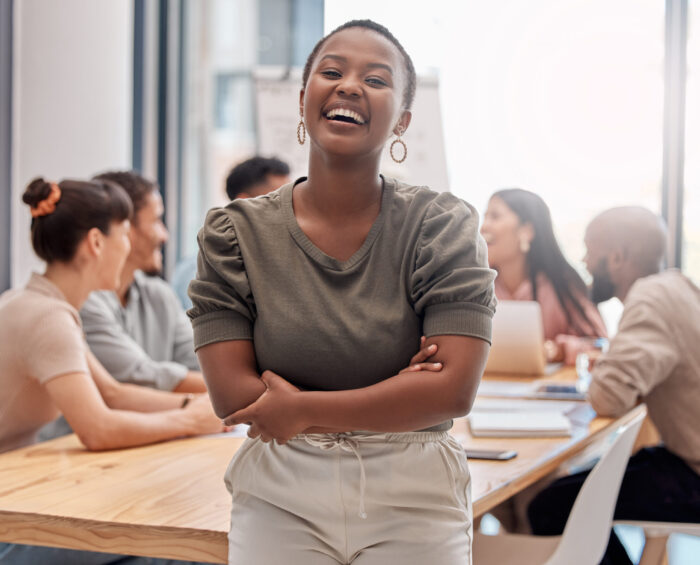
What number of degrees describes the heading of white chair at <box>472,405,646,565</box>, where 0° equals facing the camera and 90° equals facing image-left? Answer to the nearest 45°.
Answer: approximately 90°

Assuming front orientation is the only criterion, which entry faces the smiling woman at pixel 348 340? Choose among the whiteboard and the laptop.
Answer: the whiteboard

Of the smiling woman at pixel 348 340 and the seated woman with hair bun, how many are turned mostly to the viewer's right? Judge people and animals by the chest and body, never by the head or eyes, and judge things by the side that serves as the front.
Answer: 1

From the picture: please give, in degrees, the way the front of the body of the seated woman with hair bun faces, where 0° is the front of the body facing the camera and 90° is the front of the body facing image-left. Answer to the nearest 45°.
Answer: approximately 270°

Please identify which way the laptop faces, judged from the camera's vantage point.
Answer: facing away from the viewer

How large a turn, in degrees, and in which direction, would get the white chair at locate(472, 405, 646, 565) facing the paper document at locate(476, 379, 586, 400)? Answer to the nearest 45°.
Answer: approximately 90° to its right

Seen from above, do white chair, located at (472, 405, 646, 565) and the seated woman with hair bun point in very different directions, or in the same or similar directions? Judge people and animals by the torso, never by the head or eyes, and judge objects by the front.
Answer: very different directions

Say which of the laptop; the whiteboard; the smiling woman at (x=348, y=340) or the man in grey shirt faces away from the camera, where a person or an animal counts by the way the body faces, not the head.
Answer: the laptop

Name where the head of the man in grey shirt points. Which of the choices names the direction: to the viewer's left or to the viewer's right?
to the viewer's right

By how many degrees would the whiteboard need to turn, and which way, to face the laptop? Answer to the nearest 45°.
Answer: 0° — it already faces it
